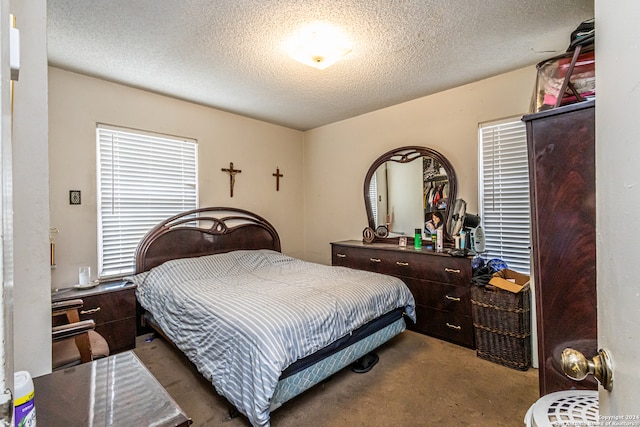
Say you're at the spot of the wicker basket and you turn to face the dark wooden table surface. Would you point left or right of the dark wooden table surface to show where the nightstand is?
right

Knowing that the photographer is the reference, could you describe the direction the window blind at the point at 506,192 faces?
facing the viewer and to the left of the viewer

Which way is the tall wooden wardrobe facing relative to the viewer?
to the viewer's left

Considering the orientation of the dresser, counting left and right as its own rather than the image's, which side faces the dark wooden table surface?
front

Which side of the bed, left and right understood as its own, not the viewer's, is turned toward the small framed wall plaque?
right

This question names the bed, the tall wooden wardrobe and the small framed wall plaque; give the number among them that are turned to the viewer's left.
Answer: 1

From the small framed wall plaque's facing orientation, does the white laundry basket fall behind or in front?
in front

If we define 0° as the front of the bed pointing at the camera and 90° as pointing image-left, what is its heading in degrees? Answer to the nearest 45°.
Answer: approximately 315°

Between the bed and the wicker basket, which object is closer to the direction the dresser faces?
the bed
